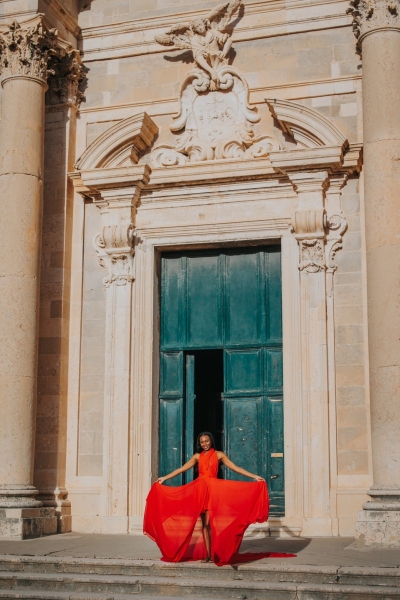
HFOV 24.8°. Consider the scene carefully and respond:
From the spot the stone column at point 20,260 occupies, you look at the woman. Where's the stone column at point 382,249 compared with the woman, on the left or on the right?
left

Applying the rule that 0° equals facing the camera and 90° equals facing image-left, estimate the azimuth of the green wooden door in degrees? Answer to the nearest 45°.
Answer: approximately 0°

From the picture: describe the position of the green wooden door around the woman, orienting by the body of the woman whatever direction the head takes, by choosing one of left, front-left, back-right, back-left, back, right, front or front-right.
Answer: back

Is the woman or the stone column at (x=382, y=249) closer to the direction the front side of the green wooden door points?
the woman

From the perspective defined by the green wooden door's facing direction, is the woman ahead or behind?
ahead

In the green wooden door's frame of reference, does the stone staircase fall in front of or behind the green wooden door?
in front

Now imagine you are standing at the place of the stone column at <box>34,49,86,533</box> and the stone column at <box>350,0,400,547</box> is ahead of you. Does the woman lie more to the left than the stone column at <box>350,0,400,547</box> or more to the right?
right

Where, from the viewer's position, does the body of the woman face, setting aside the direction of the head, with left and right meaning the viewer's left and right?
facing the viewer

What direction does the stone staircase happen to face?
toward the camera

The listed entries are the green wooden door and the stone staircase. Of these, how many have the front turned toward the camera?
2
